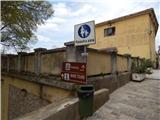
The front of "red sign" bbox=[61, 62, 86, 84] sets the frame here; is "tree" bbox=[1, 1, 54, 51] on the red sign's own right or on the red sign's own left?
on the red sign's own right

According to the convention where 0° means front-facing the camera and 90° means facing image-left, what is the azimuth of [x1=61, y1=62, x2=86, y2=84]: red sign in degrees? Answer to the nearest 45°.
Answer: approximately 45°

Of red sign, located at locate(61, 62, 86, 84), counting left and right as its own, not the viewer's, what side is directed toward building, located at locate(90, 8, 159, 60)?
back
